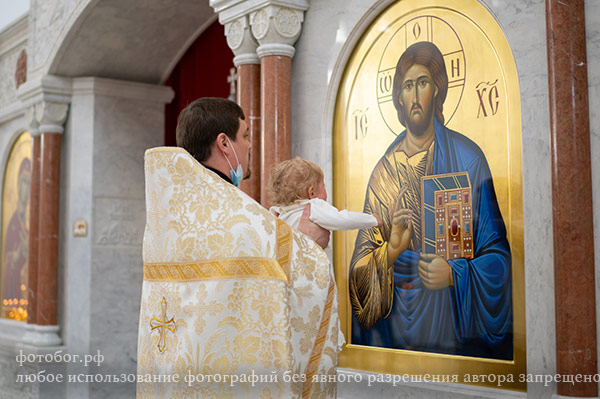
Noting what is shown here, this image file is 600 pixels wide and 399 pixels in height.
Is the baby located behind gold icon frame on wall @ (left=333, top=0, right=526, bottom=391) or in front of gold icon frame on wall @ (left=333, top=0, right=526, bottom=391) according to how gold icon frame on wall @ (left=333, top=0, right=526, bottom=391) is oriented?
in front

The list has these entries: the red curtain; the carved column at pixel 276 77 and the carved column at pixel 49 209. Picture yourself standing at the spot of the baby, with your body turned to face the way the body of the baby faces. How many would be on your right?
0

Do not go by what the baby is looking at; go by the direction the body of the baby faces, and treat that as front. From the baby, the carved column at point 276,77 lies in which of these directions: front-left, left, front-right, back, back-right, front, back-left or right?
front-left

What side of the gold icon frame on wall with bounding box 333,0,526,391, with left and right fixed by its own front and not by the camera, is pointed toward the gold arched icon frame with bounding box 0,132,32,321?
right

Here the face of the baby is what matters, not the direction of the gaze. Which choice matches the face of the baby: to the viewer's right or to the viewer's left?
to the viewer's right

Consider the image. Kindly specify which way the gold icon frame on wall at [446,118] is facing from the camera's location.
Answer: facing the viewer and to the left of the viewer

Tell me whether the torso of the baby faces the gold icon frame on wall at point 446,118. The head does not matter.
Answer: yes

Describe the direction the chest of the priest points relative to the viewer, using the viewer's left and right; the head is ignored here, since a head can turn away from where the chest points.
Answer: facing away from the viewer and to the right of the viewer

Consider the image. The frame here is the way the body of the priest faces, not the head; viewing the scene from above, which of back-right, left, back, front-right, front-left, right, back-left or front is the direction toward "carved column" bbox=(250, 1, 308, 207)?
front-left

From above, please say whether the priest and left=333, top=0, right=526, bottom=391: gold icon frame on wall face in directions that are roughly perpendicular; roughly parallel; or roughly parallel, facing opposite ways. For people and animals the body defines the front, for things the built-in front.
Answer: roughly parallel, facing opposite ways

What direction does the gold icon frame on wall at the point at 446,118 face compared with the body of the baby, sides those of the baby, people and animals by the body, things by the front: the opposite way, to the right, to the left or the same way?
the opposite way

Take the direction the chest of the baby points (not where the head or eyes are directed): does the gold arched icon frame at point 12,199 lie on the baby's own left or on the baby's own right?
on the baby's own left

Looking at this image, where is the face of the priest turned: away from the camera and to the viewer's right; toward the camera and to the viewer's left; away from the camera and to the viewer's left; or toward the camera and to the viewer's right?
away from the camera and to the viewer's right

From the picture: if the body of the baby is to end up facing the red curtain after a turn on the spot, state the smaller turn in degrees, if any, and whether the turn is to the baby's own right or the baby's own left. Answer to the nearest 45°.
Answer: approximately 45° to the baby's own left

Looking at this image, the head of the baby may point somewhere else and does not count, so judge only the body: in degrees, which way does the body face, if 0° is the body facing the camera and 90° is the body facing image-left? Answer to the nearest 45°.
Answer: approximately 225°

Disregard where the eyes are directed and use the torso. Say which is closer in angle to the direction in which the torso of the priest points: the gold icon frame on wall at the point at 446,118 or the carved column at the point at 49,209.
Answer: the gold icon frame on wall
